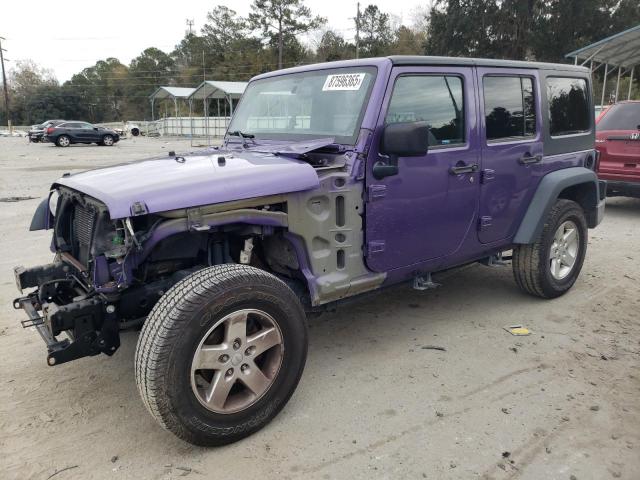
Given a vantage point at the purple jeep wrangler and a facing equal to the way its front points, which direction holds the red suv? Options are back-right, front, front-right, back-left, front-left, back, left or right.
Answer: back

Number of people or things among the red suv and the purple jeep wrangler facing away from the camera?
1

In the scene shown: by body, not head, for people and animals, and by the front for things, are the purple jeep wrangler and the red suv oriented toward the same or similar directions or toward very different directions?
very different directions

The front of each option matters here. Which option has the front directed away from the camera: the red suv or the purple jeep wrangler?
the red suv

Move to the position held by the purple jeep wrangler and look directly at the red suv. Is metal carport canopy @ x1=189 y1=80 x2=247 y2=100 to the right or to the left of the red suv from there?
left

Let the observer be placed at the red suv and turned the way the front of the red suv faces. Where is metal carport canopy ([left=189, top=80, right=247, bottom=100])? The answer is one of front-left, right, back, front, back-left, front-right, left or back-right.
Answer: front-left

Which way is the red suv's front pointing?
away from the camera

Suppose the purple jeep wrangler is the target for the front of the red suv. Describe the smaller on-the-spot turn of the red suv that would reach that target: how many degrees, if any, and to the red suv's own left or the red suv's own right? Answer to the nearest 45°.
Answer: approximately 180°

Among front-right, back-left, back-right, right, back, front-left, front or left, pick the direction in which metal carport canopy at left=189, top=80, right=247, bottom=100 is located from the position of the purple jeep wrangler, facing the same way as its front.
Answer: back-right

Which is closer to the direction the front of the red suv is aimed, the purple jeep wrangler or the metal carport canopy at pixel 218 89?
the metal carport canopy

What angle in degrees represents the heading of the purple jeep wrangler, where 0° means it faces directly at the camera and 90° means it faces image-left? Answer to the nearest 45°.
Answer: approximately 45°
